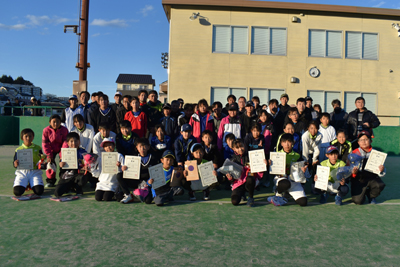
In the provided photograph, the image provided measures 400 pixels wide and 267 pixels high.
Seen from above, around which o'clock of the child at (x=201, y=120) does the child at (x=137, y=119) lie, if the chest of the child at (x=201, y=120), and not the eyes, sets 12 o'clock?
the child at (x=137, y=119) is roughly at 3 o'clock from the child at (x=201, y=120).

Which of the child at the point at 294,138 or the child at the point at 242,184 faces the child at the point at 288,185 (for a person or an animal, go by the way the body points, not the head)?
the child at the point at 294,138

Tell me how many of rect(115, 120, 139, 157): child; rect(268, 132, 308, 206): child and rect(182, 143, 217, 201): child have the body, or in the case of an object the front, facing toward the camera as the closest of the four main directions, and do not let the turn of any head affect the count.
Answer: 3

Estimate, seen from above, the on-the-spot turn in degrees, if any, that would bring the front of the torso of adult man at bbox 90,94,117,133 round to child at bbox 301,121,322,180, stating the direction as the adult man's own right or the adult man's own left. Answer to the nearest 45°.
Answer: approximately 45° to the adult man's own left

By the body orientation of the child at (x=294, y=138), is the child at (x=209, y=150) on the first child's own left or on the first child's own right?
on the first child's own right

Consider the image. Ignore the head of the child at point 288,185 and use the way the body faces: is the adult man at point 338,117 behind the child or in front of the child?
behind

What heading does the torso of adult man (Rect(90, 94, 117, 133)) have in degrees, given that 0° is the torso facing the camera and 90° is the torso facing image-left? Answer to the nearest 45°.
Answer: approximately 0°
